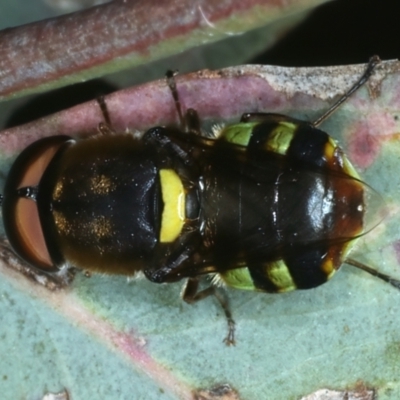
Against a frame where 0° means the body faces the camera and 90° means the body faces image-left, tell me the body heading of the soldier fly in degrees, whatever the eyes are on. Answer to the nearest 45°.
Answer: approximately 90°
